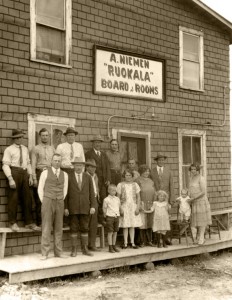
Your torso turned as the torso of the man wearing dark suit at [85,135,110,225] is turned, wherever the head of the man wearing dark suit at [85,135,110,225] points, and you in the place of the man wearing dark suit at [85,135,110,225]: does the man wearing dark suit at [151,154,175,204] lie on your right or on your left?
on your left

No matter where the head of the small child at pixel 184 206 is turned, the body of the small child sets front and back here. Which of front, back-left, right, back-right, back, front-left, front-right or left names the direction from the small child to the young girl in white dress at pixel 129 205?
front-right

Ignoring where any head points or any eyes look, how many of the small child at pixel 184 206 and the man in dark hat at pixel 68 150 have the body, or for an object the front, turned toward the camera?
2

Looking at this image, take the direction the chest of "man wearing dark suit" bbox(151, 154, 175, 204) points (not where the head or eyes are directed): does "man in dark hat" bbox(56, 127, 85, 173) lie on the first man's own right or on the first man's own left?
on the first man's own right

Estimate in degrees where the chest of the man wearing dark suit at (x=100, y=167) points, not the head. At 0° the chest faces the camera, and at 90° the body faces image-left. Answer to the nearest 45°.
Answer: approximately 0°

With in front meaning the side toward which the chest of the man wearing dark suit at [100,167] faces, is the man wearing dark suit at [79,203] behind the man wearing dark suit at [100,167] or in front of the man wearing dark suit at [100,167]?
in front

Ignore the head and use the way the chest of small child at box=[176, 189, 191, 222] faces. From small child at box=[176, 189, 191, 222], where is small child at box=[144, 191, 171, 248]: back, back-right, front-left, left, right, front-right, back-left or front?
front-right
